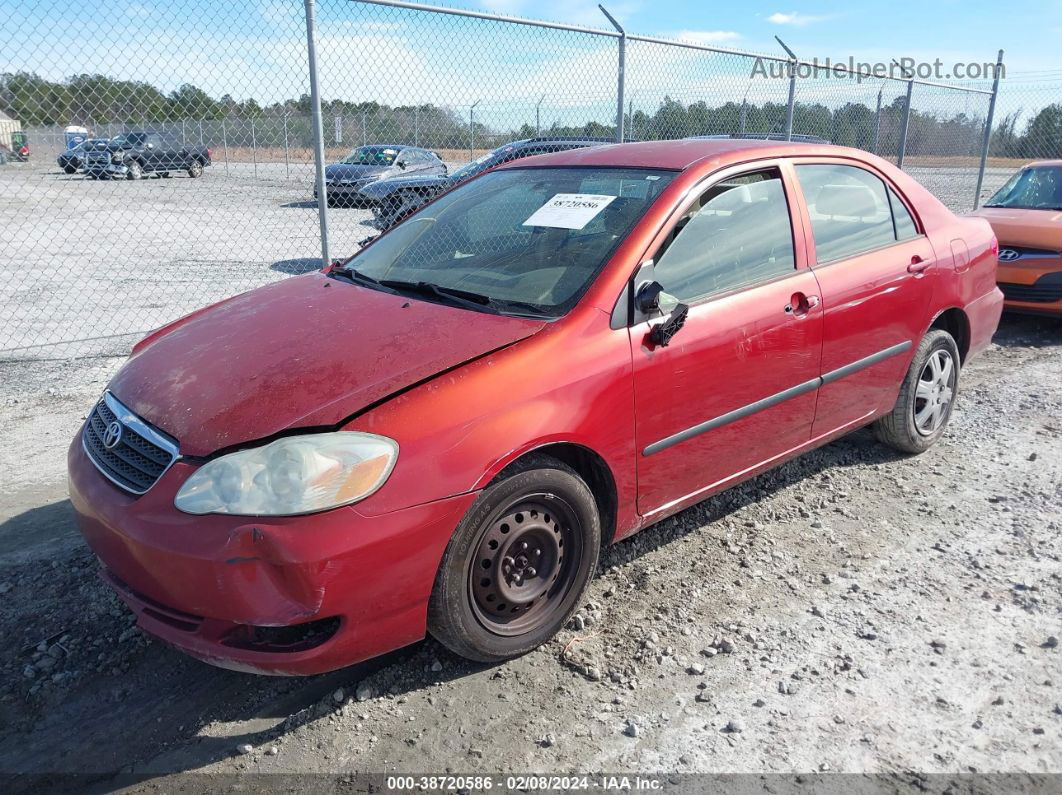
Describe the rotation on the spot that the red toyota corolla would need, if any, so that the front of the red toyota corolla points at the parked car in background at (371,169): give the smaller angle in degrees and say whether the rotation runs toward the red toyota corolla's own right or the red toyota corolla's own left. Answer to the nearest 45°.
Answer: approximately 135° to the red toyota corolla's own right

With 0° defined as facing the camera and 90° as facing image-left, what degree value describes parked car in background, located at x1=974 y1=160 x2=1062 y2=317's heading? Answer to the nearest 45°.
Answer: approximately 45°

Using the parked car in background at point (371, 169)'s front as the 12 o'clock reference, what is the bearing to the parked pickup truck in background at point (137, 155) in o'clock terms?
the parked pickup truck in background at point (137, 155) is roughly at 2 o'clock from the parked car in background at point (371, 169).

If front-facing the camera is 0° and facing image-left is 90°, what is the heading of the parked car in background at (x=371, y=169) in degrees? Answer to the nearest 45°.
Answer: approximately 45°

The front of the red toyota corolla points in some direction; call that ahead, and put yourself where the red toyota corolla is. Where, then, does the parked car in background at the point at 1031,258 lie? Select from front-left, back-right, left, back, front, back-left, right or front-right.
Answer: back

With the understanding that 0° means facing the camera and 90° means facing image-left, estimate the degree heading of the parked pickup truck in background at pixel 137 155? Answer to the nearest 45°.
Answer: approximately 45°
